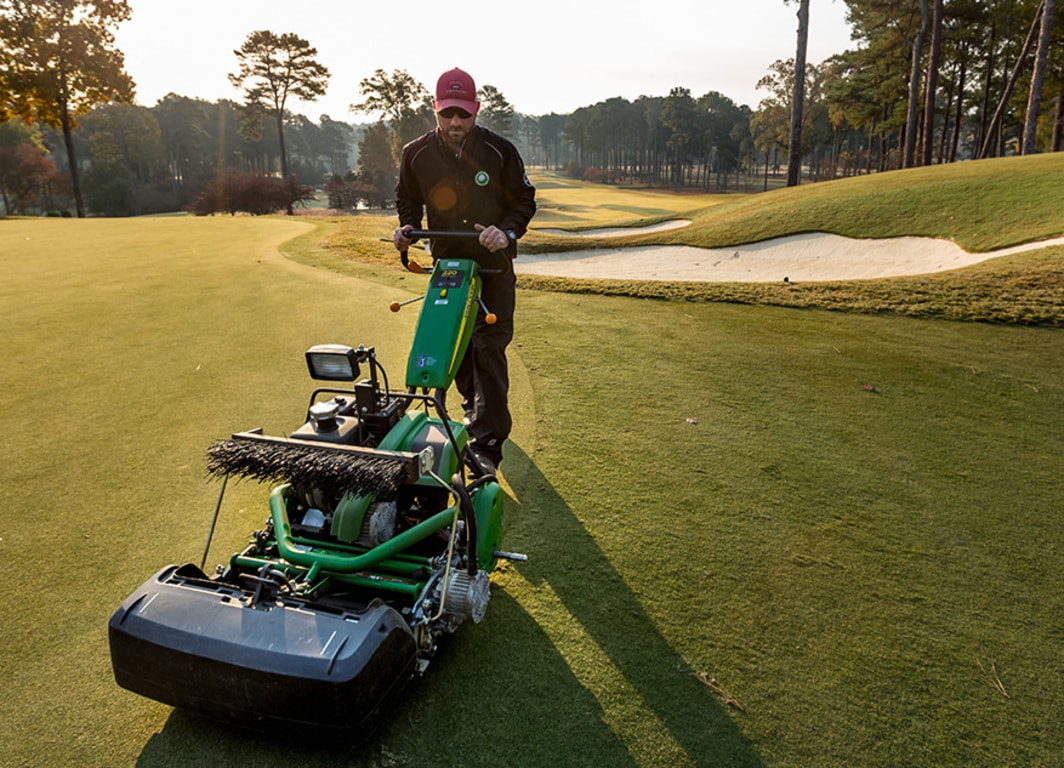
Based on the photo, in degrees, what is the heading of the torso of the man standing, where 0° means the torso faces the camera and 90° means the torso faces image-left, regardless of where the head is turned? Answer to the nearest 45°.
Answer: approximately 0°

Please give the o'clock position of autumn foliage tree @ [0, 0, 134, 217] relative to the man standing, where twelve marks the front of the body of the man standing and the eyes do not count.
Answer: The autumn foliage tree is roughly at 5 o'clock from the man standing.

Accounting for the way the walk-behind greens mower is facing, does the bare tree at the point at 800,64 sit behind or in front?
behind

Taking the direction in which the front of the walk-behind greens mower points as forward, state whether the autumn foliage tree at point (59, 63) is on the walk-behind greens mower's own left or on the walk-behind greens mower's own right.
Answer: on the walk-behind greens mower's own right

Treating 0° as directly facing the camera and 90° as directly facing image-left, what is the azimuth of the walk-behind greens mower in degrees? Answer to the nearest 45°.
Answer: approximately 45°

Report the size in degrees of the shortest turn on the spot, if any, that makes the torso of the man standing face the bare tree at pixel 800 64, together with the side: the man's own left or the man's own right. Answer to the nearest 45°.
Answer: approximately 135° to the man's own left

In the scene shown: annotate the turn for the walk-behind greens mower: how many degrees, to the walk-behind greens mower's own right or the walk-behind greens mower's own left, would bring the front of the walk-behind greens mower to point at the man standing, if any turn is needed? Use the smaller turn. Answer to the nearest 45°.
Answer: approximately 180°
